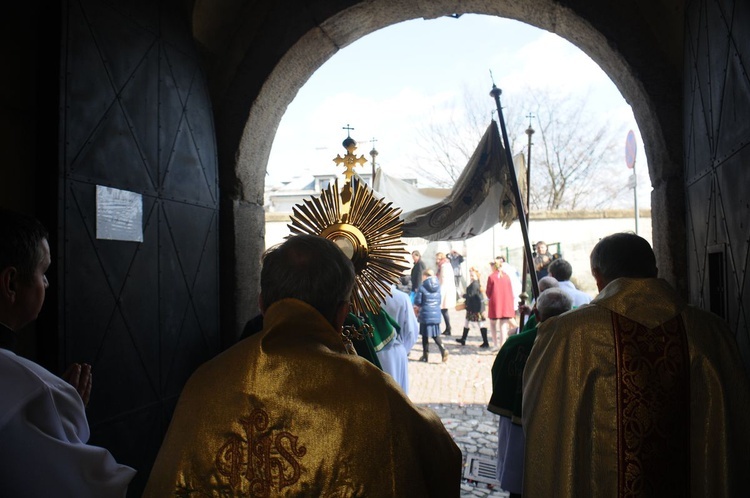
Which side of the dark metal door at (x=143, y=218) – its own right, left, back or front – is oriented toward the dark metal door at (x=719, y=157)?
front

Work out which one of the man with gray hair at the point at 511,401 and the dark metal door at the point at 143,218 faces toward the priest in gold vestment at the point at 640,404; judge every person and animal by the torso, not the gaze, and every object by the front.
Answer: the dark metal door

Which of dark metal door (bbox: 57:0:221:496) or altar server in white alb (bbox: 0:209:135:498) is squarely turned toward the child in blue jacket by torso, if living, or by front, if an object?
the altar server in white alb

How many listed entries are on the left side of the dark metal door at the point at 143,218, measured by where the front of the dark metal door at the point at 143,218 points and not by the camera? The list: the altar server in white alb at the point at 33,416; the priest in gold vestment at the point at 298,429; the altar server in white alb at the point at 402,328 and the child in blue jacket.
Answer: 2

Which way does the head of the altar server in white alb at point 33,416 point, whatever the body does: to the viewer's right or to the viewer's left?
to the viewer's right

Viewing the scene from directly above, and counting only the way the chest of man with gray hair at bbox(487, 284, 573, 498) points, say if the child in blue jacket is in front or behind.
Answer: in front

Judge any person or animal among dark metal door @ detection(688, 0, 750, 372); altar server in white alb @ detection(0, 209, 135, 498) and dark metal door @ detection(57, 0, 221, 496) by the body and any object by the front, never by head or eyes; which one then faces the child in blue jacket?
the altar server in white alb

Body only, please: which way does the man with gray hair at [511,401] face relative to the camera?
away from the camera

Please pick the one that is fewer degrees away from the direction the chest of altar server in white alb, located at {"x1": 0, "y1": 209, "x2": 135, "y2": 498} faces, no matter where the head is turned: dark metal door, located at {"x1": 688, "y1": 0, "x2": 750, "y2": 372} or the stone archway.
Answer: the stone archway

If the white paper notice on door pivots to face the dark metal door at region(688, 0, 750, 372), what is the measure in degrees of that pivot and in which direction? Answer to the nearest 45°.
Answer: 0° — it already faces it

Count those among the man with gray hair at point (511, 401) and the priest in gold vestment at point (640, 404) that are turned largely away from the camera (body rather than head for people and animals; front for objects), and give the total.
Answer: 2

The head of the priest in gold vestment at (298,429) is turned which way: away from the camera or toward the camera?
away from the camera

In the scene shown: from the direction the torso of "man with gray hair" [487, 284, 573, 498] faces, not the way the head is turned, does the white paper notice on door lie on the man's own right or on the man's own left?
on the man's own left

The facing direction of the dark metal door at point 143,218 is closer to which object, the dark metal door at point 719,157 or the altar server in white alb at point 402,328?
the dark metal door

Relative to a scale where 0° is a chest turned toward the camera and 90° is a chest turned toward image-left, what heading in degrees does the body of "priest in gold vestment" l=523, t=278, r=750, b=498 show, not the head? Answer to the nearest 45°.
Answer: approximately 180°

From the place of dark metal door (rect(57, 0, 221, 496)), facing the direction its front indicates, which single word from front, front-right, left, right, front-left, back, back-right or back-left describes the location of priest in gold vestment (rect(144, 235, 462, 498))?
front-right
